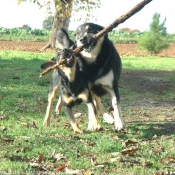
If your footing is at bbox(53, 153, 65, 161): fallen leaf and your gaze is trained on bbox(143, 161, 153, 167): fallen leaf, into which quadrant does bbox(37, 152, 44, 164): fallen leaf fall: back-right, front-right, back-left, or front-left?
back-right

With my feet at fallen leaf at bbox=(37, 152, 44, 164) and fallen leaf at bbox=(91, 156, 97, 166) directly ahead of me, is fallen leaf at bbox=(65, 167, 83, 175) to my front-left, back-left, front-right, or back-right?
front-right

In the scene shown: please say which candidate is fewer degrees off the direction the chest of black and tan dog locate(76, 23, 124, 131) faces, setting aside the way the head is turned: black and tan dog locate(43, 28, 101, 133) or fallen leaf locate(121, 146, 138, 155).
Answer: the fallen leaf

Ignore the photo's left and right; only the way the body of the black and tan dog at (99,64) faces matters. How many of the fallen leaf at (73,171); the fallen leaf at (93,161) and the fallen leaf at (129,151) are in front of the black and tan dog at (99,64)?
3

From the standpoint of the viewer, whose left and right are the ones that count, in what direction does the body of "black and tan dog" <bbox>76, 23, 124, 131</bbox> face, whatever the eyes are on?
facing the viewer

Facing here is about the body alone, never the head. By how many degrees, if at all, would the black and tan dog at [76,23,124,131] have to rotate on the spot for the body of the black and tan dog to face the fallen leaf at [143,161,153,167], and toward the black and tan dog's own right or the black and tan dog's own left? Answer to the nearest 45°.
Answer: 0° — it already faces it

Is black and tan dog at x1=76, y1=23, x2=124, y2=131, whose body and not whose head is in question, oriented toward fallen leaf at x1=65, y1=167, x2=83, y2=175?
yes

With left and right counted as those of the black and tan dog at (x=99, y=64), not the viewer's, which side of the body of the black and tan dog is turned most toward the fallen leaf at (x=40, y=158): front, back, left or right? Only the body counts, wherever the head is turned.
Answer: front

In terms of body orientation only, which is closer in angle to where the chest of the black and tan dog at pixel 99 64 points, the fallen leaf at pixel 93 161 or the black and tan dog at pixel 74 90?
the fallen leaf

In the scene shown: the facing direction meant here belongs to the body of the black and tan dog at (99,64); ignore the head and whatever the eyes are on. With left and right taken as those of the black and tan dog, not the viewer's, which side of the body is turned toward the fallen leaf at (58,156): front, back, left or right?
front

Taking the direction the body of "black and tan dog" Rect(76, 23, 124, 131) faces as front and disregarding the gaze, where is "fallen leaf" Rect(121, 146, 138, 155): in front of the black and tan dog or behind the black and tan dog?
in front
